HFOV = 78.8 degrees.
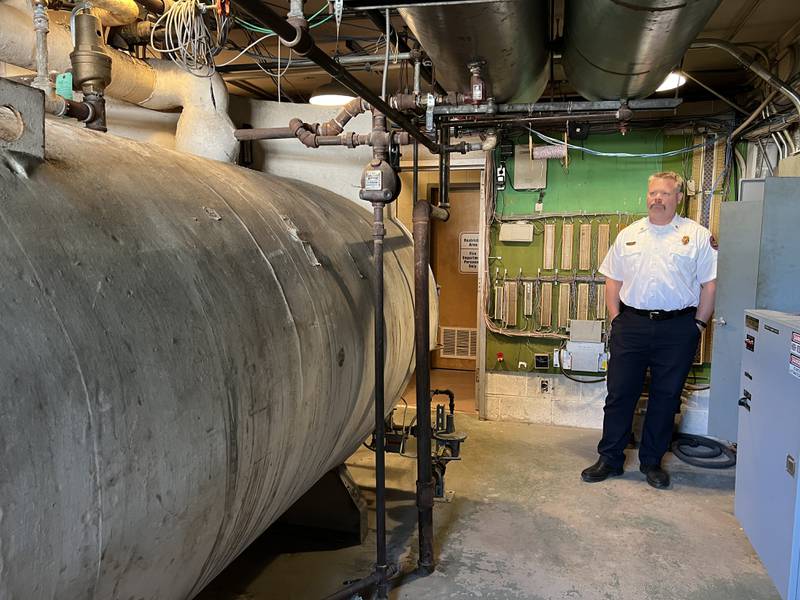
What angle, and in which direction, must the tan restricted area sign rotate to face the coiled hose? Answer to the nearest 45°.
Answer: approximately 45° to its left

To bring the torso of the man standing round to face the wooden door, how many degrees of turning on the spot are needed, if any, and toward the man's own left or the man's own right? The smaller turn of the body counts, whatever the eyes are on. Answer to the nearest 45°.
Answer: approximately 135° to the man's own right

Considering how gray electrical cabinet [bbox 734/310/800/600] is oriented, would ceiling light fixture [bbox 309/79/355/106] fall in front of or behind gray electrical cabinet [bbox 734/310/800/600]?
in front

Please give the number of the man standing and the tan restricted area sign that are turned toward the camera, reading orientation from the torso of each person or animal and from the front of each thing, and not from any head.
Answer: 2

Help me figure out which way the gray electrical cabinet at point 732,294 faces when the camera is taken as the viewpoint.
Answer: facing the viewer and to the left of the viewer

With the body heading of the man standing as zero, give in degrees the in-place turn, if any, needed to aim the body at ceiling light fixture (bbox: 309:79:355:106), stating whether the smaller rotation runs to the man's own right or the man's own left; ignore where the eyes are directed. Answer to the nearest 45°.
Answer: approximately 45° to the man's own right

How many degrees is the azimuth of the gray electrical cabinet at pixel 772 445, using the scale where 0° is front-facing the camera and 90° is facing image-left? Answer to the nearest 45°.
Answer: approximately 45°

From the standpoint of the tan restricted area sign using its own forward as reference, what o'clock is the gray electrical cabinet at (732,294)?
The gray electrical cabinet is roughly at 11 o'clock from the tan restricted area sign.

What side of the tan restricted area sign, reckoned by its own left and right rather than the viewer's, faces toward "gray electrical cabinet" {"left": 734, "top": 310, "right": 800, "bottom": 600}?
front

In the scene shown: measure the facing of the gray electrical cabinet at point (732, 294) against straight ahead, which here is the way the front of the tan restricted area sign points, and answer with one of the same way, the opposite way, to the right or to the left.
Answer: to the right

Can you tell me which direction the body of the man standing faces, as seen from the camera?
toward the camera

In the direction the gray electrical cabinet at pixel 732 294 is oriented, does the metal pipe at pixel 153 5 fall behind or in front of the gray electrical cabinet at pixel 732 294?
in front

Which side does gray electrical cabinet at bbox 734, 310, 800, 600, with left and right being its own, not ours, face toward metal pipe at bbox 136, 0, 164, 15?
front

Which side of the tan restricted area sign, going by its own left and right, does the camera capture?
front

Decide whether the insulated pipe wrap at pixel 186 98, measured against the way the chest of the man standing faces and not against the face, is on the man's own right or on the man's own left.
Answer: on the man's own right
